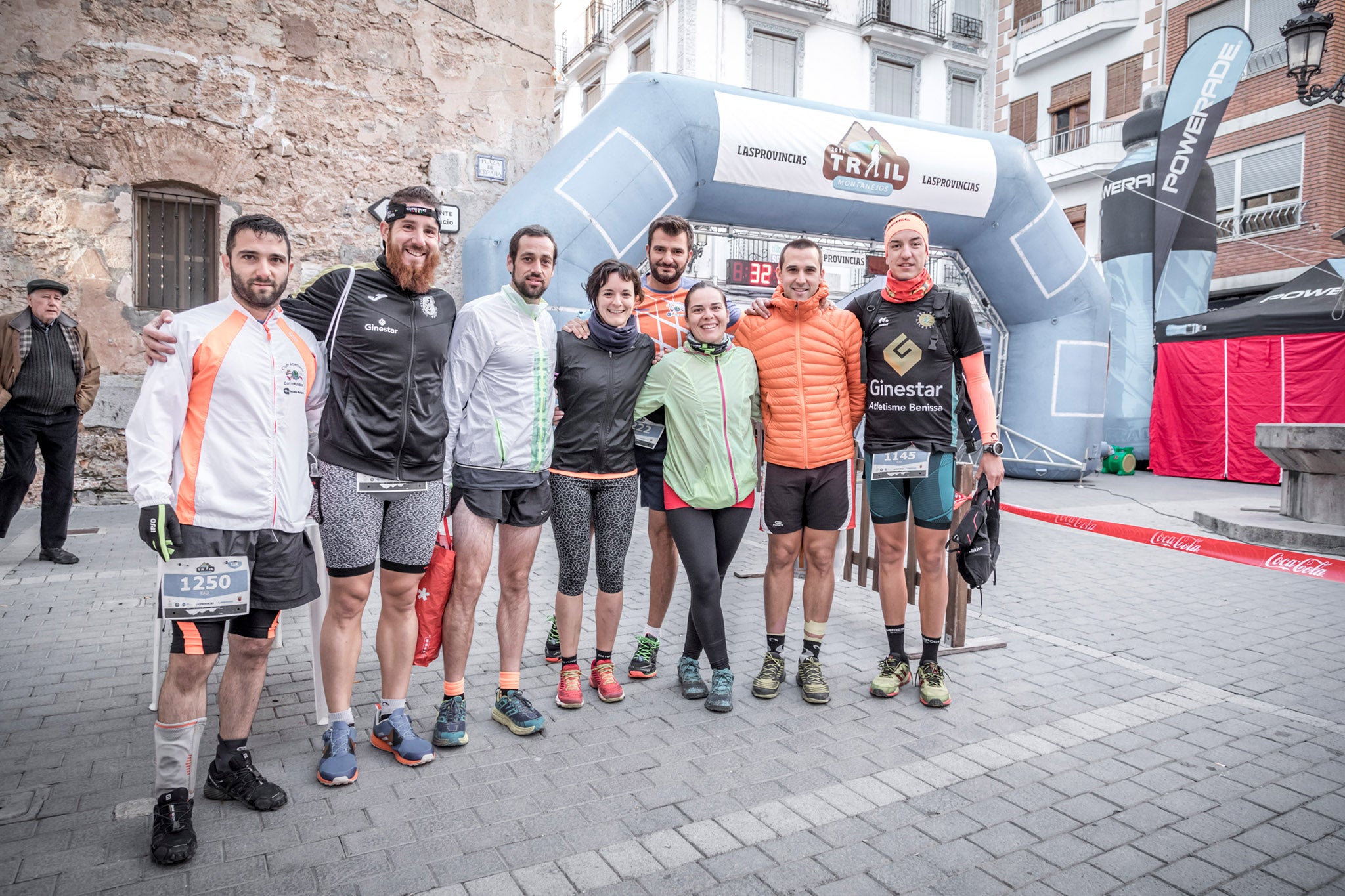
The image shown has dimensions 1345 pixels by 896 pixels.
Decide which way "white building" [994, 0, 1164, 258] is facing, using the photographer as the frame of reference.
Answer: facing the viewer and to the left of the viewer

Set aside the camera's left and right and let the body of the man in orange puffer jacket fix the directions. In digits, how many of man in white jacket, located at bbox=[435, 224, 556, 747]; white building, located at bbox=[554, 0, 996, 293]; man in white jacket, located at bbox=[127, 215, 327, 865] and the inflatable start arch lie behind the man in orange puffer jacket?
2

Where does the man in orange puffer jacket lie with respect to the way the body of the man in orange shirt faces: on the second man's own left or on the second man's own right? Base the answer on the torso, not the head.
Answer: on the second man's own left

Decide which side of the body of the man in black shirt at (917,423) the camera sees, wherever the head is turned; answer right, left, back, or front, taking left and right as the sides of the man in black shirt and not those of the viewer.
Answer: front

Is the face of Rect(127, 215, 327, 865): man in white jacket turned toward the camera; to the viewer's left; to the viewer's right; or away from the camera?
toward the camera

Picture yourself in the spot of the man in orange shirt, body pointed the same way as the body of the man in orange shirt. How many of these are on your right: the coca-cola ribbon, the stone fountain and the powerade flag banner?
0

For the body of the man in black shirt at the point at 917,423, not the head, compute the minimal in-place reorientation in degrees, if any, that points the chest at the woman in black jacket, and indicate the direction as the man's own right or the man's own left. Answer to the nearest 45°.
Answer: approximately 45° to the man's own right

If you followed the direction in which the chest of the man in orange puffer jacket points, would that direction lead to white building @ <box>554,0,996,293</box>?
no

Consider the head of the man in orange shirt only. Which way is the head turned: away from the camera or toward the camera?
toward the camera

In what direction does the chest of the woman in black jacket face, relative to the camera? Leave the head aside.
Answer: toward the camera

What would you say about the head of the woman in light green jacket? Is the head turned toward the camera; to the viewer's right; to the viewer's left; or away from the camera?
toward the camera

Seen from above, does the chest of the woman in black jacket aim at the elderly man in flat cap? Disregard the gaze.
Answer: no

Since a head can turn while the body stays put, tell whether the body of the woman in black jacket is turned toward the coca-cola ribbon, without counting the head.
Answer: no

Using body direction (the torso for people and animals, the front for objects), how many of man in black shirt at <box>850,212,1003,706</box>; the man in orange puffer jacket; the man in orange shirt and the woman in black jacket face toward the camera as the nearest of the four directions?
4

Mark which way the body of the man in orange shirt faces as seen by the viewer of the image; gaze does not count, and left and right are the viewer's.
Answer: facing the viewer
